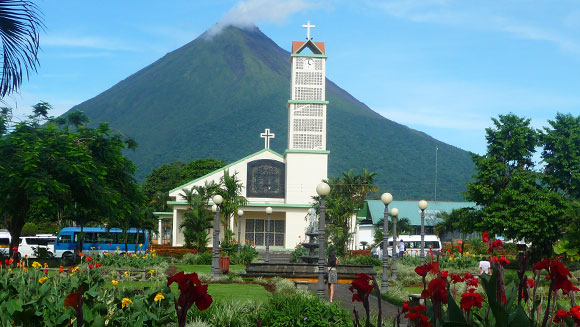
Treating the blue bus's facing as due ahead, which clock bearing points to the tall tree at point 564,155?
The tall tree is roughly at 7 o'clock from the blue bus.

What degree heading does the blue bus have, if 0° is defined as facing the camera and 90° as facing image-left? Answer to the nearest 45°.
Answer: approximately 90°

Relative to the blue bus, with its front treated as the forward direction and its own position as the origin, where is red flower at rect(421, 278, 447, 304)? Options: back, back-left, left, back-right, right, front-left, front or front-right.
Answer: left

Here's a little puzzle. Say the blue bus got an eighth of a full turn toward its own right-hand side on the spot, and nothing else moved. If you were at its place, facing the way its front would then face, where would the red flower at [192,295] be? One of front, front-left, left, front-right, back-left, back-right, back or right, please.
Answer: back-left

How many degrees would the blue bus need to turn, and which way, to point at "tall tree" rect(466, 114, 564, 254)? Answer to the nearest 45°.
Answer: approximately 135° to its left

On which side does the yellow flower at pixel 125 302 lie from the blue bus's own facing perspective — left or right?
on its left
